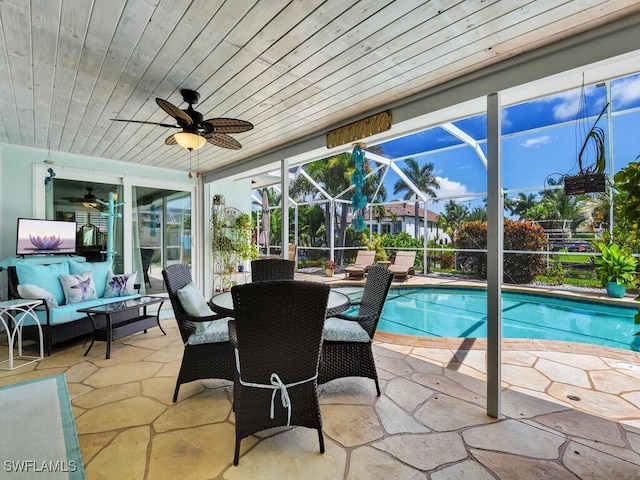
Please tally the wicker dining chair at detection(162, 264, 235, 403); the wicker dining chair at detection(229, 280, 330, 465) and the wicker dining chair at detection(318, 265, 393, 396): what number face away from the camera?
1

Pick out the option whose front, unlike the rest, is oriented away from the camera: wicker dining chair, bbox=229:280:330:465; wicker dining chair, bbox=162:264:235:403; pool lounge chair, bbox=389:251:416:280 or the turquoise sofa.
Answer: wicker dining chair, bbox=229:280:330:465

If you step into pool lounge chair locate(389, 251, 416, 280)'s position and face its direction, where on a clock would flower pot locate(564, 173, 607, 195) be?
The flower pot is roughly at 10 o'clock from the pool lounge chair.

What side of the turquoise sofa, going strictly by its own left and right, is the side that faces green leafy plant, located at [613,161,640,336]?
front

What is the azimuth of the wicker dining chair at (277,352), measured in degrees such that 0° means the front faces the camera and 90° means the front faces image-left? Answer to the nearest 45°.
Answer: approximately 180°

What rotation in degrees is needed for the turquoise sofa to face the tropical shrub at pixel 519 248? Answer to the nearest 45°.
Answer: approximately 45° to its left

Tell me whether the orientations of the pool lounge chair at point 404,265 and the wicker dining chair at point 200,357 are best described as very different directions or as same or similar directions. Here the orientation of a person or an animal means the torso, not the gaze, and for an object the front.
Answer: very different directions

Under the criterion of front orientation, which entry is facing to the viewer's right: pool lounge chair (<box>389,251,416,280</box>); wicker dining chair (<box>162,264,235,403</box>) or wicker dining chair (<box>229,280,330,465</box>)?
wicker dining chair (<box>162,264,235,403</box>)

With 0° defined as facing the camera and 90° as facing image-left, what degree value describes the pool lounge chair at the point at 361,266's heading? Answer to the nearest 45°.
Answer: approximately 45°

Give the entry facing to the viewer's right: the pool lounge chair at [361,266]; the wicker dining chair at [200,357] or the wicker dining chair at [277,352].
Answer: the wicker dining chair at [200,357]

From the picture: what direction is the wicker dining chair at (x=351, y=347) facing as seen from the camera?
to the viewer's left

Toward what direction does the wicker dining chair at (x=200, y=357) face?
to the viewer's right
